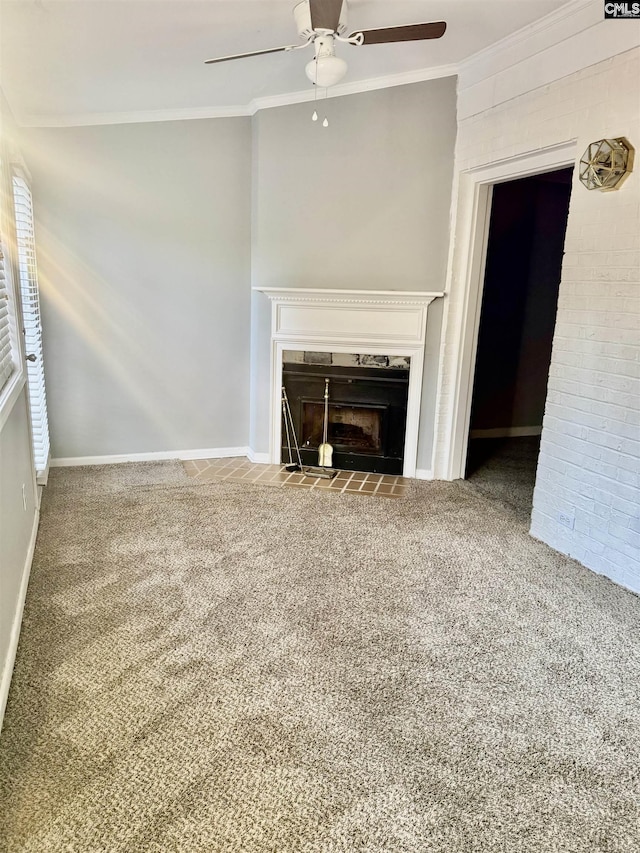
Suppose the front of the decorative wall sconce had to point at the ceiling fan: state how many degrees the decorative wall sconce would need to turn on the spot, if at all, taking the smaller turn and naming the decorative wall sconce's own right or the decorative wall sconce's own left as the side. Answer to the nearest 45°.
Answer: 0° — it already faces it

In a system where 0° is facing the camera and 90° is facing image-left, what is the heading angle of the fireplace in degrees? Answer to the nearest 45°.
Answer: approximately 0°

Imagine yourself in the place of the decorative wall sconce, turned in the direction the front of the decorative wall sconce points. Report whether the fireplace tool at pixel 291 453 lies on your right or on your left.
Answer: on your right

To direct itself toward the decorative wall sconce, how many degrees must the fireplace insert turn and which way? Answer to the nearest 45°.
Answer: approximately 45° to its left

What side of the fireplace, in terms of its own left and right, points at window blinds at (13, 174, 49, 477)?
right

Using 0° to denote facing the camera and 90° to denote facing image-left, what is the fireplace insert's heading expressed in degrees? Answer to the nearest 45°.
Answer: approximately 0°
